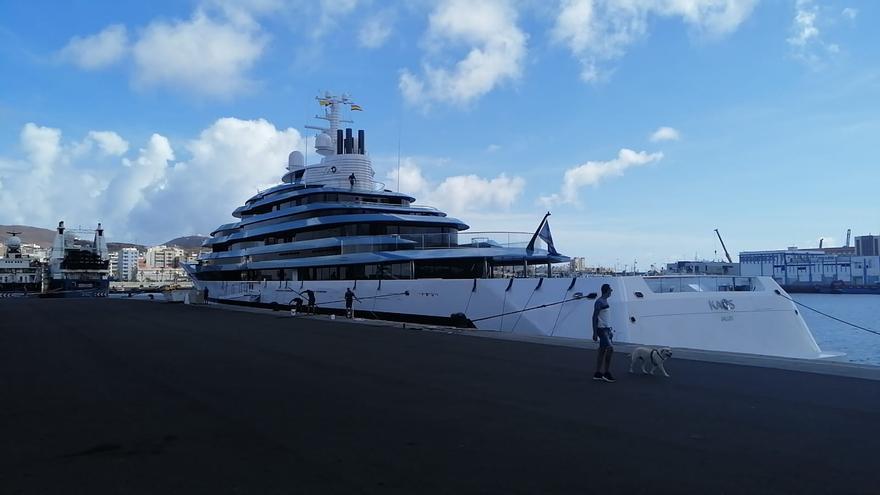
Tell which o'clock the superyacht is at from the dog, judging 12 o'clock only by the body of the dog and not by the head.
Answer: The superyacht is roughly at 8 o'clock from the dog.

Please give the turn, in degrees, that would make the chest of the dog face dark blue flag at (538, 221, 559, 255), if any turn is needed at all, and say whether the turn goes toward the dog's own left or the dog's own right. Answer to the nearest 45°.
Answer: approximately 90° to the dog's own left

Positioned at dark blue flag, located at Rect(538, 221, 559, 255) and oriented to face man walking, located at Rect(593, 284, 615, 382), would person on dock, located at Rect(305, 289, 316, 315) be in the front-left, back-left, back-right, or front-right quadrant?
back-right

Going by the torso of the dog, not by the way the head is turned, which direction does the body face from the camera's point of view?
to the viewer's right

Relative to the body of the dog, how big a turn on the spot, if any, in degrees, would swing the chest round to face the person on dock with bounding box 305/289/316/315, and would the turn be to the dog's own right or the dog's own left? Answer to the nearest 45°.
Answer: approximately 135° to the dog's own left
